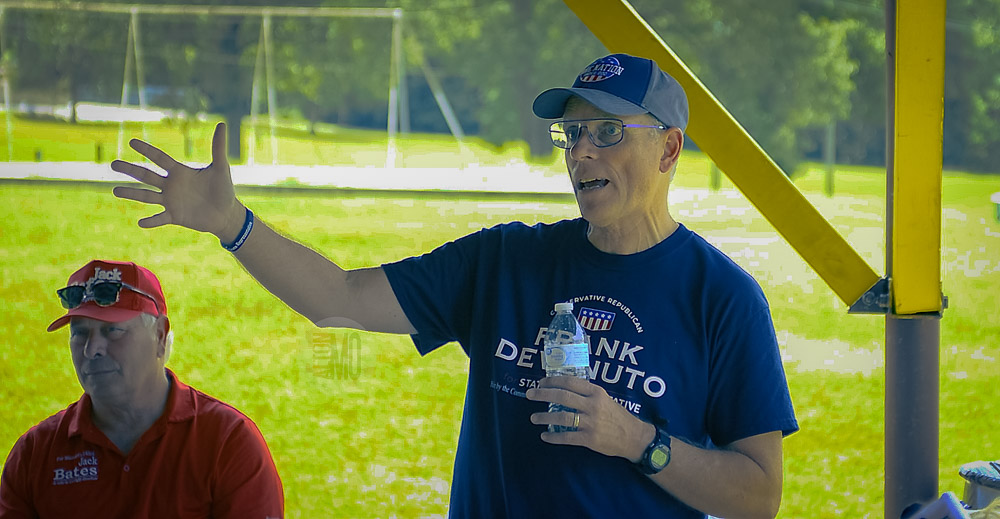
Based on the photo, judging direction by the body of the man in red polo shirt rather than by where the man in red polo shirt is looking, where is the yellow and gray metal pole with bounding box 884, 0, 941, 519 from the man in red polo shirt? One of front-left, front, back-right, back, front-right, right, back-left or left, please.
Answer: back-left

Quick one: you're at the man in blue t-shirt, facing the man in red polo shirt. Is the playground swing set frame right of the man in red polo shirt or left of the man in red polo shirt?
right

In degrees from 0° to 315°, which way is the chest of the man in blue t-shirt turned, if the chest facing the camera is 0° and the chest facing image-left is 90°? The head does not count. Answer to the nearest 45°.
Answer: approximately 45°

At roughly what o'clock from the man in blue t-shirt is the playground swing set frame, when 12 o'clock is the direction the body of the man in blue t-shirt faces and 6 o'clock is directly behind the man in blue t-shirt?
The playground swing set frame is roughly at 4 o'clock from the man in blue t-shirt.

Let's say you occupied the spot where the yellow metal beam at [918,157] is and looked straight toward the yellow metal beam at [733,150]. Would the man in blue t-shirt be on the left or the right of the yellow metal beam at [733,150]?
left

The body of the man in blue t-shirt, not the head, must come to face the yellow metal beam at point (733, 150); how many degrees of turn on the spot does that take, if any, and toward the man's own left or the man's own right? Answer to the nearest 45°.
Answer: approximately 180°

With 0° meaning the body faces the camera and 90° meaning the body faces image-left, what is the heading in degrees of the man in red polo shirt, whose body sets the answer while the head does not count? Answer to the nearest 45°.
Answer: approximately 45°

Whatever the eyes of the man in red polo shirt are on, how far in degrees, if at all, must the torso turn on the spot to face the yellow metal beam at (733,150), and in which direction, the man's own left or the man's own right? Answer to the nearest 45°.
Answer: approximately 135° to the man's own left

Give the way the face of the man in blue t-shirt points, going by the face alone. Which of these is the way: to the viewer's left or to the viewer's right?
to the viewer's left
